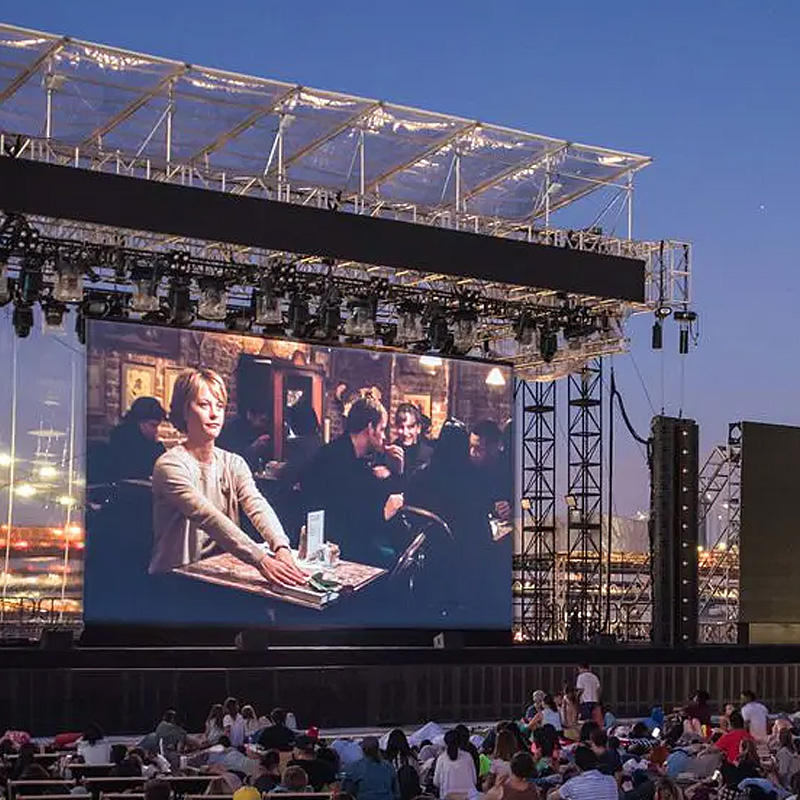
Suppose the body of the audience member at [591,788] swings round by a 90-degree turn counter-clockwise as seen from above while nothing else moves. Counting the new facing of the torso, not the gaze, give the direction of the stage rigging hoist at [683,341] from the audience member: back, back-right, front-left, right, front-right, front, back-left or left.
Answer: right

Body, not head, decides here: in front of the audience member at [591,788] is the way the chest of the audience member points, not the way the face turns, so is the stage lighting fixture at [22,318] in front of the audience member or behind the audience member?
in front

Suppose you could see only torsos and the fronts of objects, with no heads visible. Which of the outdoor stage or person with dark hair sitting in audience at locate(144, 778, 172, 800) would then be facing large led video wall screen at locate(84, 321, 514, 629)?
the person with dark hair sitting in audience

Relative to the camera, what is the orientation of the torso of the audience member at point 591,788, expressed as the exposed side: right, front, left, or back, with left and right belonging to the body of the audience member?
back

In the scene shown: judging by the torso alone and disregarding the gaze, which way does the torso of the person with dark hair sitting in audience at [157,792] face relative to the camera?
away from the camera

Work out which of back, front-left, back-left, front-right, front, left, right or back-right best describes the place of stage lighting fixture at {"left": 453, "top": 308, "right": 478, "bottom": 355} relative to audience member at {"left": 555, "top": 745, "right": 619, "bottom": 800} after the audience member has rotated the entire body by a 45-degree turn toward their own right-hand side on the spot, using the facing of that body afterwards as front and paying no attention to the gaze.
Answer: front-left

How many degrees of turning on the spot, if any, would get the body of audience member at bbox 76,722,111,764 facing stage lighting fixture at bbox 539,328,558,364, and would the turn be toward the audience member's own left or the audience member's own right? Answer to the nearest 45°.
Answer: approximately 45° to the audience member's own right

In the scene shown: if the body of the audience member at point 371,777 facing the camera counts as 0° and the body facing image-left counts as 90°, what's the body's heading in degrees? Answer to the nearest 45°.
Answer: approximately 180°

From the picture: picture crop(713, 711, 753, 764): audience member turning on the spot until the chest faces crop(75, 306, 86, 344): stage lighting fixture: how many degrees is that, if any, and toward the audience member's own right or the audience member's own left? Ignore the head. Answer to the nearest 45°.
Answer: approximately 45° to the audience member's own left

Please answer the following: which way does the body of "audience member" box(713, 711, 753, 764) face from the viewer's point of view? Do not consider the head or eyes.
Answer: away from the camera

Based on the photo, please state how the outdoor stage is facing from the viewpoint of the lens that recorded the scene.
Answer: facing the viewer

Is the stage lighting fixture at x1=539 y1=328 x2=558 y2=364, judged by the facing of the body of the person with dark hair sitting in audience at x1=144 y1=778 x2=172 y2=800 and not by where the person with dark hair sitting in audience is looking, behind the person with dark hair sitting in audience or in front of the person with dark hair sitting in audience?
in front

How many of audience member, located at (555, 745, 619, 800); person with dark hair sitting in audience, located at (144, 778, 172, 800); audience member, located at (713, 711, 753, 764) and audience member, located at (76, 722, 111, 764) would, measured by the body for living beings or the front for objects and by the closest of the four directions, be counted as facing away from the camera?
4

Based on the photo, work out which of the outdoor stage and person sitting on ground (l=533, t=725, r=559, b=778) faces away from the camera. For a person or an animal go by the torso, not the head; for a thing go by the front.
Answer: the person sitting on ground
